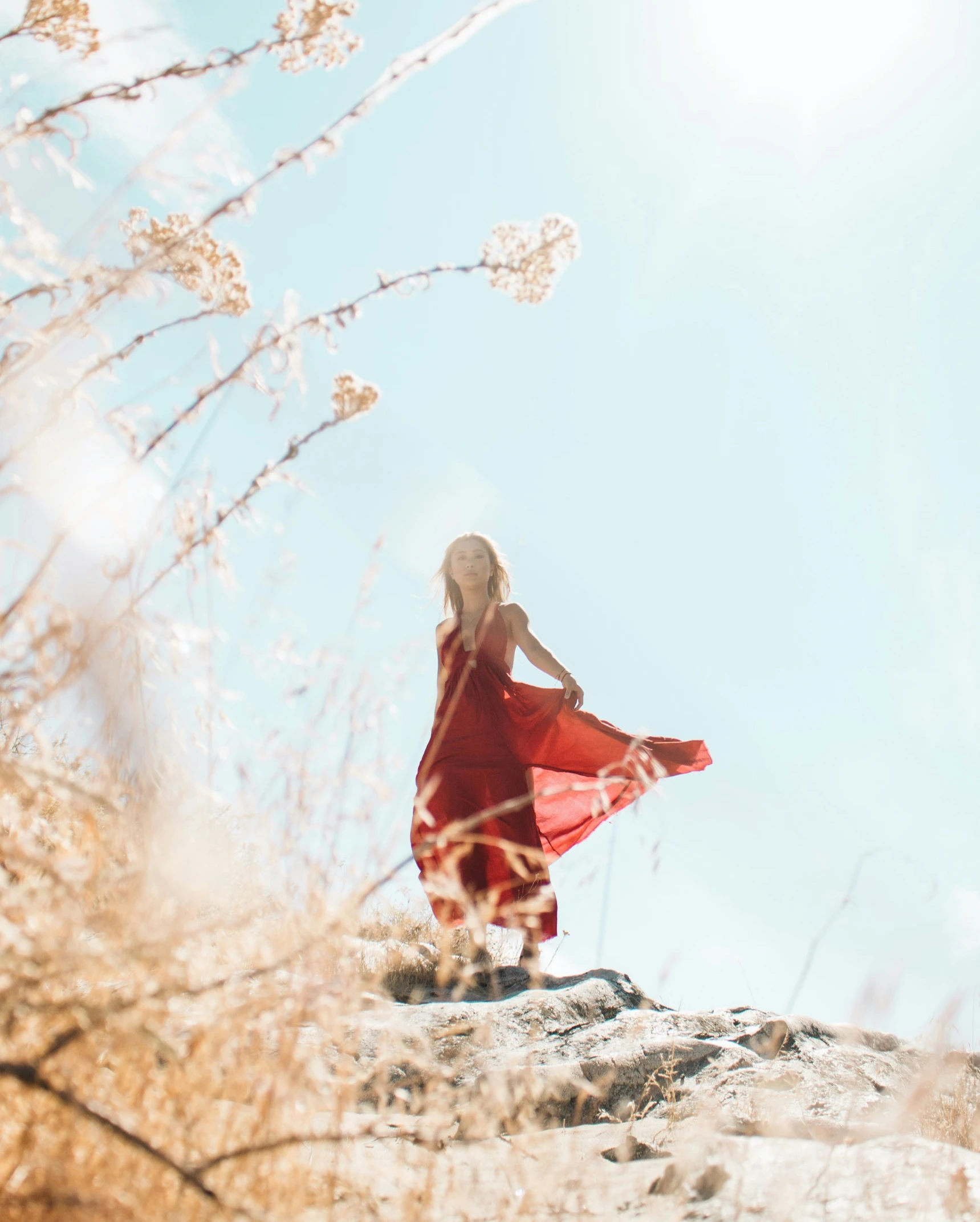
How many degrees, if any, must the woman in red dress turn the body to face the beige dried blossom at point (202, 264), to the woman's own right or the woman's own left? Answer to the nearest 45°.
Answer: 0° — they already face it

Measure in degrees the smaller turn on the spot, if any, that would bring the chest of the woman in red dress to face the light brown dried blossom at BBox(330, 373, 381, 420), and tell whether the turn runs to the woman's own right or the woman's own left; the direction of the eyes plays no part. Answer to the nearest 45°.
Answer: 0° — they already face it

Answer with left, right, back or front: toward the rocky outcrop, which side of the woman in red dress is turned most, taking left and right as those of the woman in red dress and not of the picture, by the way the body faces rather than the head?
front

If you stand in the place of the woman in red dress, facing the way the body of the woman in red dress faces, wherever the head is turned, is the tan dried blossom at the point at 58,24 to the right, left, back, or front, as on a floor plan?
front

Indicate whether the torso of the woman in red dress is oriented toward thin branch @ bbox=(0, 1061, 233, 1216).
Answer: yes

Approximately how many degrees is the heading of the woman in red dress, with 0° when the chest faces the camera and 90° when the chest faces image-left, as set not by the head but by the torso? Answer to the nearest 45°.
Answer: approximately 0°
